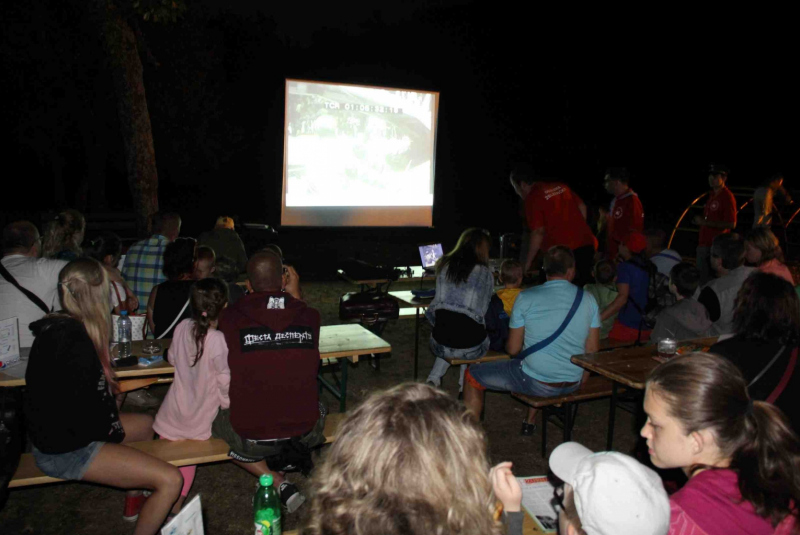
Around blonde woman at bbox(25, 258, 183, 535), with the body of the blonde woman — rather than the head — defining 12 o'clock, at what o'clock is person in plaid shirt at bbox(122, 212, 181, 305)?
The person in plaid shirt is roughly at 11 o'clock from the blonde woman.

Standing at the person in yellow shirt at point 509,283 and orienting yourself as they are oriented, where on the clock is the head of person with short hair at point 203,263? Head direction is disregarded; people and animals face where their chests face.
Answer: the head of person with short hair at point 203,263 is roughly at 8 o'clock from the person in yellow shirt at point 509,283.

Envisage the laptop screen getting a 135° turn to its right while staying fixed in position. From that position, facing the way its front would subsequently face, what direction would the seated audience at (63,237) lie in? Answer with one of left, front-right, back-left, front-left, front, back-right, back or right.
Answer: left

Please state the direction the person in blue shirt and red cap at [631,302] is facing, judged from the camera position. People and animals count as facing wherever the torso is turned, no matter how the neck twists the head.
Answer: facing away from the viewer and to the left of the viewer

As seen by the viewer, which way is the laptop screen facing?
toward the camera

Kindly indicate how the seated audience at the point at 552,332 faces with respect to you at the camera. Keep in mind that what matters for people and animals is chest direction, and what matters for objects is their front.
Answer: facing away from the viewer and to the left of the viewer

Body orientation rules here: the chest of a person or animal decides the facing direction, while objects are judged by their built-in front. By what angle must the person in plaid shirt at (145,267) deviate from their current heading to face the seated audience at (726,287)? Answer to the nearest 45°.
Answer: approximately 90° to their right

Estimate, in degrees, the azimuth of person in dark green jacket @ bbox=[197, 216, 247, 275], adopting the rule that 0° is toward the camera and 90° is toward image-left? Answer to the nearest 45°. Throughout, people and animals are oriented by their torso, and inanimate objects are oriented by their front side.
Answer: approximately 180°

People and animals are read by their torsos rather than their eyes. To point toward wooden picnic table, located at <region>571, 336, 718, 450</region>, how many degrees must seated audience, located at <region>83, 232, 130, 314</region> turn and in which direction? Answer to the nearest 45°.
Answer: approximately 90° to their right

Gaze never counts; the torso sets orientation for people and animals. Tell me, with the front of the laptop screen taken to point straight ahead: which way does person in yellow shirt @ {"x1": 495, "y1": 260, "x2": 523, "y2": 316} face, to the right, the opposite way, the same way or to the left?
the opposite way

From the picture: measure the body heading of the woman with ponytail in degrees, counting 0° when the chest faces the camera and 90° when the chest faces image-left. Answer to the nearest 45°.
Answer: approximately 90°

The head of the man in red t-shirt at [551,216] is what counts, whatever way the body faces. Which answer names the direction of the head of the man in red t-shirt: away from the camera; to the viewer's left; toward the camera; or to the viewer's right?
to the viewer's left

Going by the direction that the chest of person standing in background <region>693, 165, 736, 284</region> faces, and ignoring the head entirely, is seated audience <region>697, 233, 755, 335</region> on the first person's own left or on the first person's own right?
on the first person's own left
